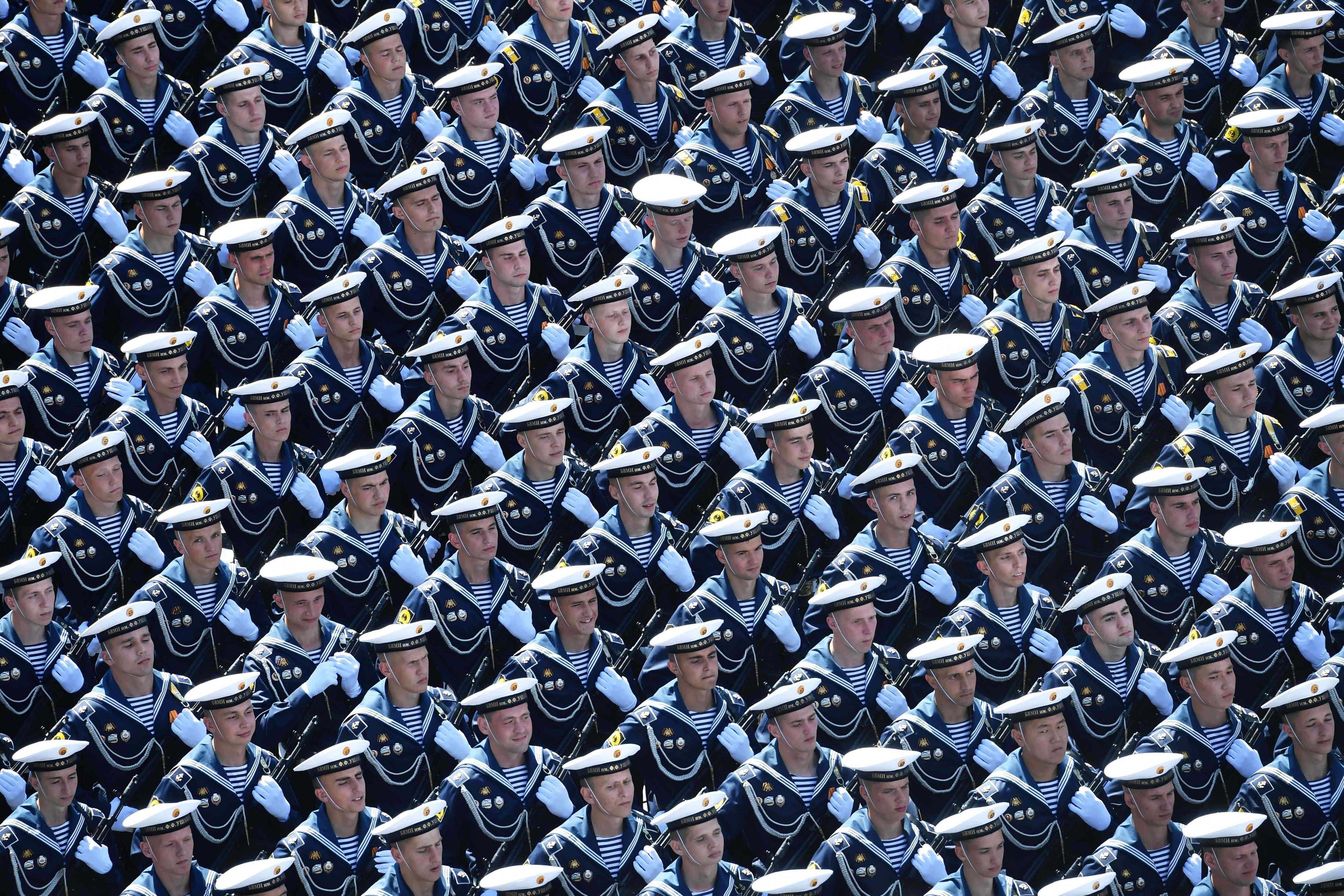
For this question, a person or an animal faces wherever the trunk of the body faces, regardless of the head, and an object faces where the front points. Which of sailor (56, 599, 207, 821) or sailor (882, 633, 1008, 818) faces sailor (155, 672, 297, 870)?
sailor (56, 599, 207, 821)

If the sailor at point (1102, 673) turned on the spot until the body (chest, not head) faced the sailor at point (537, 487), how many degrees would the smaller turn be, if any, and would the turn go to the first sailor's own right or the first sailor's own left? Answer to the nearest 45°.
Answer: approximately 135° to the first sailor's own right

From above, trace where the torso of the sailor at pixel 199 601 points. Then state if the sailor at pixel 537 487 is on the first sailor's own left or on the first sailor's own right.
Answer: on the first sailor's own left

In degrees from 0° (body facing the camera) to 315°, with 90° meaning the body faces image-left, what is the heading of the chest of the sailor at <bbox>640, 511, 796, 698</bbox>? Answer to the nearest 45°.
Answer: approximately 315°

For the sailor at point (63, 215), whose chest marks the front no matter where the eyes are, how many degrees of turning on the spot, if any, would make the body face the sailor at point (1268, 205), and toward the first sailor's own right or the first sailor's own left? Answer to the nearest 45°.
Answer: approximately 45° to the first sailor's own left

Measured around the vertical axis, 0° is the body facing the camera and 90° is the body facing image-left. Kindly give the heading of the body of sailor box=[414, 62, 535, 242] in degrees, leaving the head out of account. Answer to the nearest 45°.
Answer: approximately 315°
